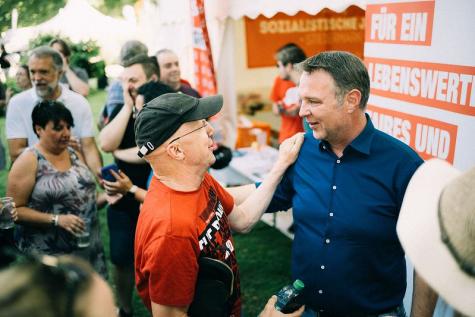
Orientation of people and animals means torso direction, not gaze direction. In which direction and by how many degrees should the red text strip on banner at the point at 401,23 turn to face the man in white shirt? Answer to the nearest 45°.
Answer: approximately 45° to its right

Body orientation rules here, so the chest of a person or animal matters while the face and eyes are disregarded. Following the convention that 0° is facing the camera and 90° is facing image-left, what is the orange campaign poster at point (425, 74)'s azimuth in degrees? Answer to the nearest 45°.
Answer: approximately 45°

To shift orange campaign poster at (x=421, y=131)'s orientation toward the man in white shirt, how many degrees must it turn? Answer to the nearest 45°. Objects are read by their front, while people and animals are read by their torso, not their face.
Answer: approximately 45° to its right

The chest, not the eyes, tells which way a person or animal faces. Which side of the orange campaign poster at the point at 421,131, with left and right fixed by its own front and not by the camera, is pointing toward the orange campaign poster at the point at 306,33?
right

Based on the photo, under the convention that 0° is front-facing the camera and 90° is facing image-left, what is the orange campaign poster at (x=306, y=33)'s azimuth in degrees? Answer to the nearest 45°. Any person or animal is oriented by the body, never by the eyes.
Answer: approximately 0°

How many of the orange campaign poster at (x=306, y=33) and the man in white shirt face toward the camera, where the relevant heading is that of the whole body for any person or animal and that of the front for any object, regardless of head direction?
2

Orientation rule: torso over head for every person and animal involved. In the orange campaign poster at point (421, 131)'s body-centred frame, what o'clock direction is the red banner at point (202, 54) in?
The red banner is roughly at 3 o'clock from the orange campaign poster.

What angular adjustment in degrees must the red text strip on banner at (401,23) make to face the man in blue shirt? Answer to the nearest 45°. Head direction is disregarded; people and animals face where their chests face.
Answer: approximately 45° to its left

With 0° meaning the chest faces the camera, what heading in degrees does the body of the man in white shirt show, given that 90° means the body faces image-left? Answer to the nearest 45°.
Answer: approximately 0°

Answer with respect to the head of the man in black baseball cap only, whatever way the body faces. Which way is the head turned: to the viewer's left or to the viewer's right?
to the viewer's right
